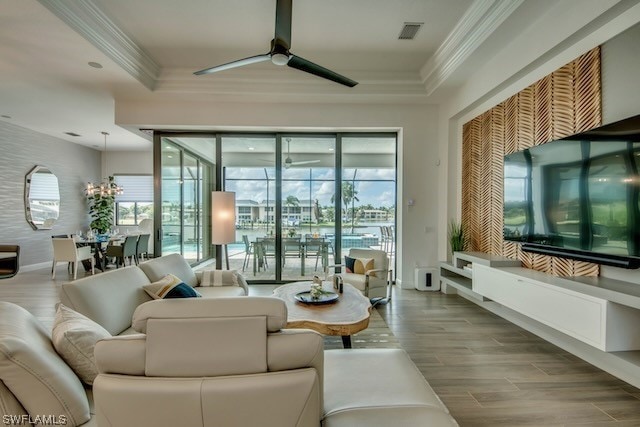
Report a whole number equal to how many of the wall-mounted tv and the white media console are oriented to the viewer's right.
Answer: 0

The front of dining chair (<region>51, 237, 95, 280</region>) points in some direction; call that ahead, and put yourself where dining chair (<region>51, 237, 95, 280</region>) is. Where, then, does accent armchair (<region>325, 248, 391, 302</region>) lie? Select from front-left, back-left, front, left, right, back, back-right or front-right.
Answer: right

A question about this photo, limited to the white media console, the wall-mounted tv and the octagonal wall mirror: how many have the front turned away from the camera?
0

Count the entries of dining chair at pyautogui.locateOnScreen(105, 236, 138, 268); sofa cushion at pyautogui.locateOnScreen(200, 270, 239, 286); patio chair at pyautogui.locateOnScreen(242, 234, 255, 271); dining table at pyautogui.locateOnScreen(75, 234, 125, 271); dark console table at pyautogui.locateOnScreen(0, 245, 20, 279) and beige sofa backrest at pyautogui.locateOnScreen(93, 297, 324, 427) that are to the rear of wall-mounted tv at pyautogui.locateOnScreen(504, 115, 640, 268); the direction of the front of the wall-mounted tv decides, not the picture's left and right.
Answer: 0

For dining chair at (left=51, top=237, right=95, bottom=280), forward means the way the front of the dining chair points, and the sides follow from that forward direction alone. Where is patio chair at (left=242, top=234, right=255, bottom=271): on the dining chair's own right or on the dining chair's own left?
on the dining chair's own right

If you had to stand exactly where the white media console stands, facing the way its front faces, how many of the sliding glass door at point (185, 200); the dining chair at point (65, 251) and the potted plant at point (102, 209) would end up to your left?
0

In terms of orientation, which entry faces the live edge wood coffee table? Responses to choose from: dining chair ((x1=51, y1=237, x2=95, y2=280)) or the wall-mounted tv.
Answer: the wall-mounted tv

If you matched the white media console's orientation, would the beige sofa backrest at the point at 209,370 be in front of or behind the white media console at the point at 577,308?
in front

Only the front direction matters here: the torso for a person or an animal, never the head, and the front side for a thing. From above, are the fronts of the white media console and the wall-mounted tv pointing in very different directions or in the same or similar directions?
same or similar directions

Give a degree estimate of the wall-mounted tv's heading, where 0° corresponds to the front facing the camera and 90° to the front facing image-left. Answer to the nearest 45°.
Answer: approximately 45°

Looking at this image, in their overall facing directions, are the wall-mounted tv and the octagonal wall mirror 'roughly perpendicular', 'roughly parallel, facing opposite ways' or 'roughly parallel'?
roughly parallel, facing opposite ways

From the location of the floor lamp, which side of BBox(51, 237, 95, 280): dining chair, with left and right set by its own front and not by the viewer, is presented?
right

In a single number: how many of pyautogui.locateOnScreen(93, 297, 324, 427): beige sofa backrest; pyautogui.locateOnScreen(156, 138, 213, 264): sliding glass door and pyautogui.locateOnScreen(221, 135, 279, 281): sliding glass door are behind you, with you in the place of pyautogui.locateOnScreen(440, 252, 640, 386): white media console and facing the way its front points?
0

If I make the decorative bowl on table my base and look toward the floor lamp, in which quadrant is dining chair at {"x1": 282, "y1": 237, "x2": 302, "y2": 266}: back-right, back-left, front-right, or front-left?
front-right

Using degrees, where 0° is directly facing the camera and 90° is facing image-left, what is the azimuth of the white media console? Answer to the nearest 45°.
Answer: approximately 45°

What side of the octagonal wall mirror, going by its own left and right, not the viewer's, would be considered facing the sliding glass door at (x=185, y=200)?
front

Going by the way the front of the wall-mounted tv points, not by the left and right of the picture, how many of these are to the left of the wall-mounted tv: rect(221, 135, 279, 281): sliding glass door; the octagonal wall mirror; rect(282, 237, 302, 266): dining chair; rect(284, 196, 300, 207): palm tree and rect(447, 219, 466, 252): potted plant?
0
